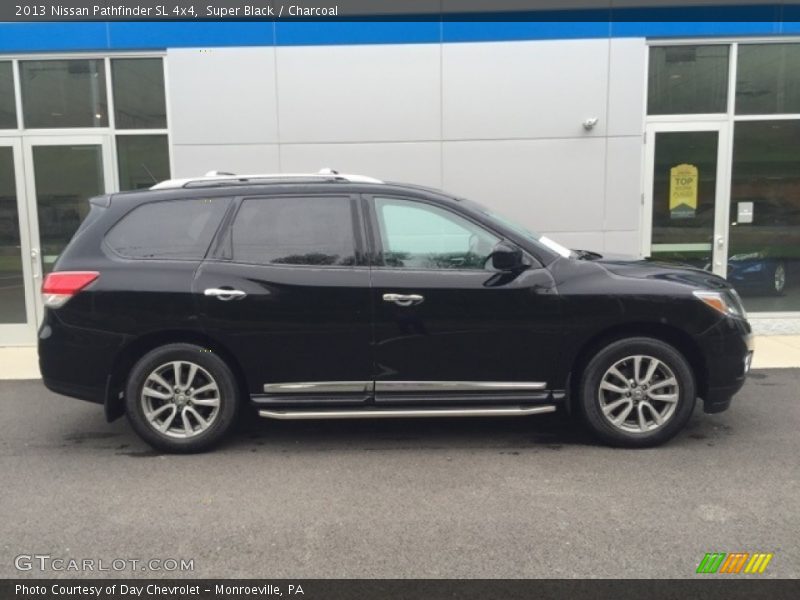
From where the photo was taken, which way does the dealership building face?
toward the camera

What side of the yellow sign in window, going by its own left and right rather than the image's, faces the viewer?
front

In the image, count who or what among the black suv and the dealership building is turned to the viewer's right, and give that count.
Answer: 1

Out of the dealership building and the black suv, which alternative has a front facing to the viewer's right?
the black suv

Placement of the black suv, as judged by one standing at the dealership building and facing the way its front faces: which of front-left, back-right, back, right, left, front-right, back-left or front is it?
front

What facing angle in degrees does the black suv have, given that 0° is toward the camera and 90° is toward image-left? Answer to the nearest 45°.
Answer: approximately 270°

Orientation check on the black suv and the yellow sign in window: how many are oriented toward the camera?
1

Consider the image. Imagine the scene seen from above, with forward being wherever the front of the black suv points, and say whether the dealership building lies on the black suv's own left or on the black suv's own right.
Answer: on the black suv's own left

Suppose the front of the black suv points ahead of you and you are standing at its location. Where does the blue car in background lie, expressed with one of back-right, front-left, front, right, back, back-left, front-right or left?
front-left

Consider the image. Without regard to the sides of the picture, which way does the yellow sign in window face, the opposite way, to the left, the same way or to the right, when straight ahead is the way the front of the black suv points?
to the right

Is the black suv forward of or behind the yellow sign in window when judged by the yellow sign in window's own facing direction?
forward

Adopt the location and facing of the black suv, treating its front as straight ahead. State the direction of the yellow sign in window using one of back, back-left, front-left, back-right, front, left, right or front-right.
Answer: front-left
